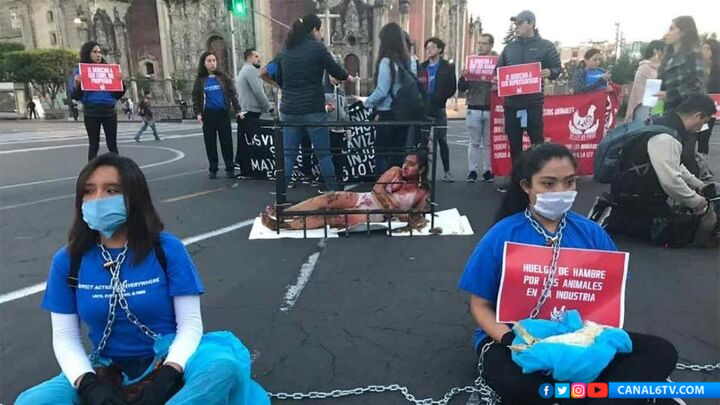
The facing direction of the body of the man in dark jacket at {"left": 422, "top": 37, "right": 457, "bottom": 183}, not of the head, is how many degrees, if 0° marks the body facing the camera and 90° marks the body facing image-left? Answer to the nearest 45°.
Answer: approximately 45°

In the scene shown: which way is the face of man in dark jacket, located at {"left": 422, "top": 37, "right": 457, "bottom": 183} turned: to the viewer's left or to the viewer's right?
to the viewer's left

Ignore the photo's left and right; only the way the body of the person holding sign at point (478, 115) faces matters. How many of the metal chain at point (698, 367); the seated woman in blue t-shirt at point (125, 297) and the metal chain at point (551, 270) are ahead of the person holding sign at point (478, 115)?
3

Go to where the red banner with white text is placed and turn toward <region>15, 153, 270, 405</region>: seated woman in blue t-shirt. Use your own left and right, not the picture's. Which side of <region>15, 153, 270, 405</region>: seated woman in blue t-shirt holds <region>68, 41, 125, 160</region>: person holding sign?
right

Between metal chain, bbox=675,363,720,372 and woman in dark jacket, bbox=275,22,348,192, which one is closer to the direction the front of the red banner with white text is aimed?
the metal chain

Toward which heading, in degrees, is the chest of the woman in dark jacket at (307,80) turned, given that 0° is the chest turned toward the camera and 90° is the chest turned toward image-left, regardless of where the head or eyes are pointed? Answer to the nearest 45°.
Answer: approximately 225°

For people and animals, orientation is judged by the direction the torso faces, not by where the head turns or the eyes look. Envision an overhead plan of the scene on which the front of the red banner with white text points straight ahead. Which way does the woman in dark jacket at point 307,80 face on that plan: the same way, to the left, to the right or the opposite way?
the opposite way
